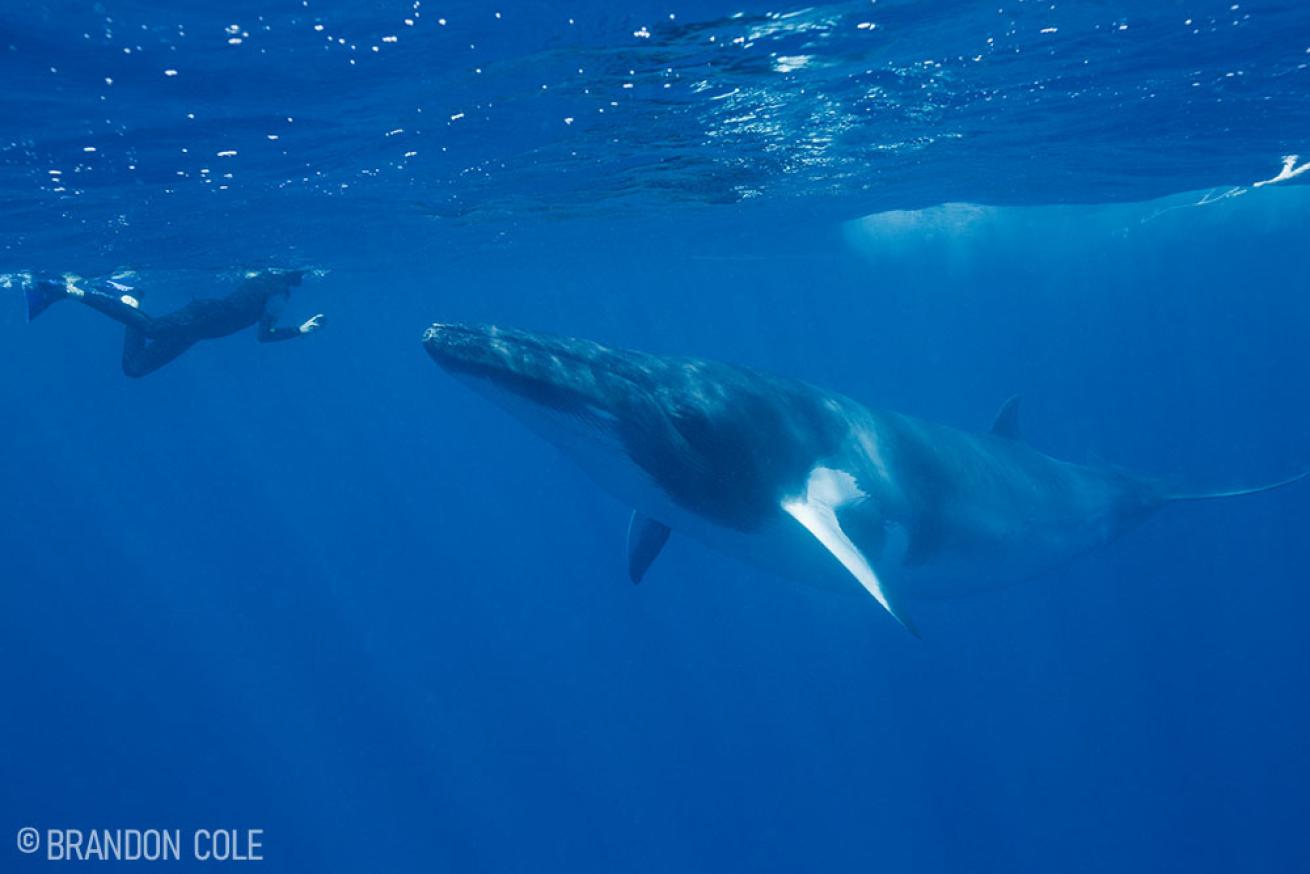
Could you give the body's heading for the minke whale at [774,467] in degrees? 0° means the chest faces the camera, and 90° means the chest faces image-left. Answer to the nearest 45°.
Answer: approximately 45°

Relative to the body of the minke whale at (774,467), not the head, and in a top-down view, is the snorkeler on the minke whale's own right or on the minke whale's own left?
on the minke whale's own right
